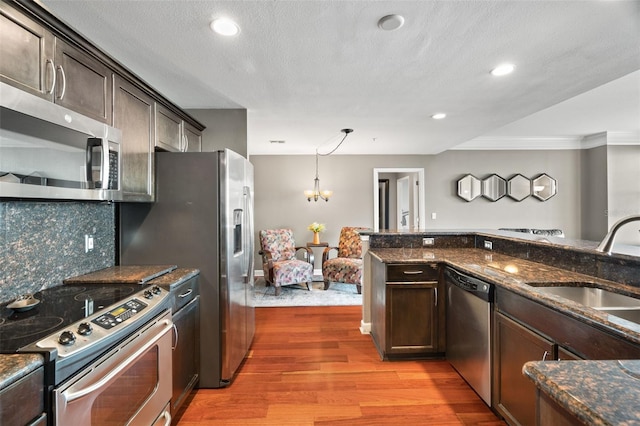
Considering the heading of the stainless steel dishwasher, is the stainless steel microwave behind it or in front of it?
in front

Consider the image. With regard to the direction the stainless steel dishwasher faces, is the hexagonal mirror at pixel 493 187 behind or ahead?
behind

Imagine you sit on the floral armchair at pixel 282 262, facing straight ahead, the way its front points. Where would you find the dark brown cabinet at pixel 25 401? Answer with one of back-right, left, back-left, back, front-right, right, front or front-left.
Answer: front-right

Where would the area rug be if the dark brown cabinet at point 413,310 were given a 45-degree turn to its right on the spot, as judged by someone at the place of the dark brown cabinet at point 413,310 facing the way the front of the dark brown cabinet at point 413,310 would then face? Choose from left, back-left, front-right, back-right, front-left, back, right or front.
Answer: right

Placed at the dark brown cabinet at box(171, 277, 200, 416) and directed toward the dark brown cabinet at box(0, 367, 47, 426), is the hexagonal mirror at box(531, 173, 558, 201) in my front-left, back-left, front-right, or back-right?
back-left

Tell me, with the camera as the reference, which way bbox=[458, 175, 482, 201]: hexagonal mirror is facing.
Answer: facing the viewer

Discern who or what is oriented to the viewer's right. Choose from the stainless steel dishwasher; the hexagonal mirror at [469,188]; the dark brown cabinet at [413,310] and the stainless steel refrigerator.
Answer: the stainless steel refrigerator

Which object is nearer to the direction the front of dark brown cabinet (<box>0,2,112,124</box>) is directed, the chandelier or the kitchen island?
the kitchen island

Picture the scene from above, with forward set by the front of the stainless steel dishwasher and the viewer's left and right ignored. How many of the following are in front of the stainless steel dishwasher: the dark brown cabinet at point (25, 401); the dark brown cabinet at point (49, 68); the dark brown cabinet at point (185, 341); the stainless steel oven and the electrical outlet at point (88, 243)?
5

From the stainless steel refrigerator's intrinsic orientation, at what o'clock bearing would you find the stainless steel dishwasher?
The stainless steel dishwasher is roughly at 1 o'clock from the stainless steel refrigerator.

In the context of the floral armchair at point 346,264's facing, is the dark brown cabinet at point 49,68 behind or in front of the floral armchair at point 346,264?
in front

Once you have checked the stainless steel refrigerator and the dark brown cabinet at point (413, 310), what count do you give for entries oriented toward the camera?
1

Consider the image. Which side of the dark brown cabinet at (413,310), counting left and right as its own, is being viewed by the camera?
front

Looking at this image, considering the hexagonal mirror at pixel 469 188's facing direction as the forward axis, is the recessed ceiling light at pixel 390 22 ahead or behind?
ahead

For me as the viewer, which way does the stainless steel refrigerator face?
facing to the right of the viewer

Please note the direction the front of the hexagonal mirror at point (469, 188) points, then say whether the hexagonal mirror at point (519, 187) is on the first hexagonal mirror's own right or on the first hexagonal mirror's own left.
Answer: on the first hexagonal mirror's own left

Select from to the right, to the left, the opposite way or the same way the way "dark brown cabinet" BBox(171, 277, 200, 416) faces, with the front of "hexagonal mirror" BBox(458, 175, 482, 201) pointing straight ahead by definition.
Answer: to the left
